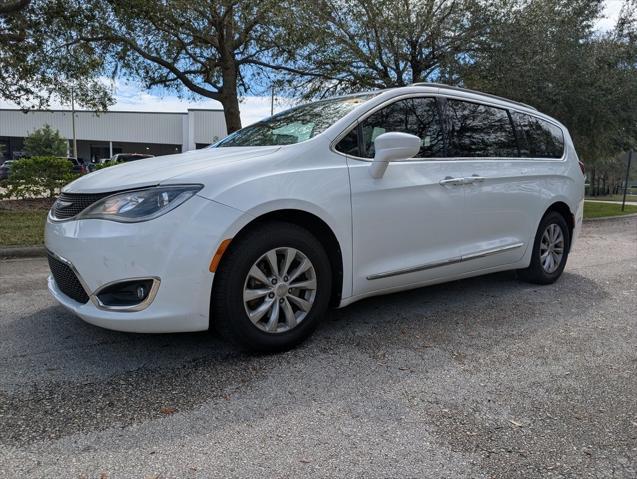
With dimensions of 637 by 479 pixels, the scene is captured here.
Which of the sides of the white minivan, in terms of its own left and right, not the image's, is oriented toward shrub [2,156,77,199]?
right

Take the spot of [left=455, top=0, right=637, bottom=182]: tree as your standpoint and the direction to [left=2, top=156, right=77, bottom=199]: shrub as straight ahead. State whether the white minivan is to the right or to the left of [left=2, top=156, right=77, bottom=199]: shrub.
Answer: left

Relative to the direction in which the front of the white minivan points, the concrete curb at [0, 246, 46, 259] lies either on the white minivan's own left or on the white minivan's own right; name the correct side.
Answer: on the white minivan's own right

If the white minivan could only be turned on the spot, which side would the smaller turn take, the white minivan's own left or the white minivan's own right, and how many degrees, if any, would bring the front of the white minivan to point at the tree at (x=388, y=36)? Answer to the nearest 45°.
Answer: approximately 135° to the white minivan's own right

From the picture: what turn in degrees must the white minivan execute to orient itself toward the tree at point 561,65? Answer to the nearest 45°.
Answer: approximately 180°

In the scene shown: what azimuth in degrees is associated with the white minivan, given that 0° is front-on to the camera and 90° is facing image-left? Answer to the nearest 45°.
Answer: approximately 45°

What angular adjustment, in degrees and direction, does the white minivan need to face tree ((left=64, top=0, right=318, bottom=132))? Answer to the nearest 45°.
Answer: approximately 135° to its right

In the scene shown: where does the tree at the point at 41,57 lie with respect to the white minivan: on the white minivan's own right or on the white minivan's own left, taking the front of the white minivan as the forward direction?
on the white minivan's own right
